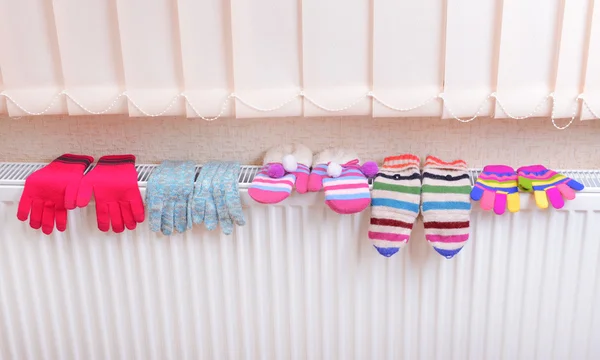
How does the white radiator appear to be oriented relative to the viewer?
toward the camera
